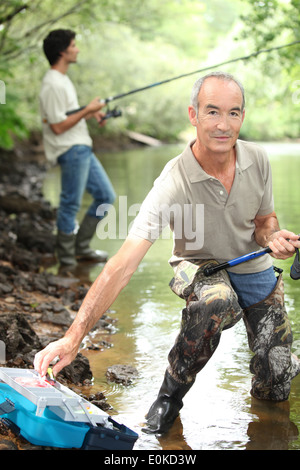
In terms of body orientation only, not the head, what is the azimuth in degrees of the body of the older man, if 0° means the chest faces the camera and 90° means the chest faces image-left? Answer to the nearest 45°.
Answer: approximately 0°

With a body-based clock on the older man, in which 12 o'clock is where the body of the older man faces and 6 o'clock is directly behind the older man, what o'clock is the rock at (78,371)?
The rock is roughly at 4 o'clock from the older man.

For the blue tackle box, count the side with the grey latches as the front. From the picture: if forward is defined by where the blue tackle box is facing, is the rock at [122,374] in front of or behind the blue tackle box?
behind

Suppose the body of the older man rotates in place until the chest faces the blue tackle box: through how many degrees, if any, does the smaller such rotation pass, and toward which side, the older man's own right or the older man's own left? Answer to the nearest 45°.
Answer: approximately 45° to the older man's own right

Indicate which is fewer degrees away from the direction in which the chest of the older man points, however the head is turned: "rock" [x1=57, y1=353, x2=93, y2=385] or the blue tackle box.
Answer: the blue tackle box

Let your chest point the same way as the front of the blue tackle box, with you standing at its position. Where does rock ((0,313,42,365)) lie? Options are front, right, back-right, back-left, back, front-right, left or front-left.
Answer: back-right

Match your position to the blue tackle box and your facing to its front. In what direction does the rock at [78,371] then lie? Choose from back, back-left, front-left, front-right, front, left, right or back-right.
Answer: back-right

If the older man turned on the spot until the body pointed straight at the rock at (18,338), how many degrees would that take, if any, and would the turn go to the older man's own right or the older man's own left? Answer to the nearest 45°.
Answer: approximately 135° to the older man's own right
